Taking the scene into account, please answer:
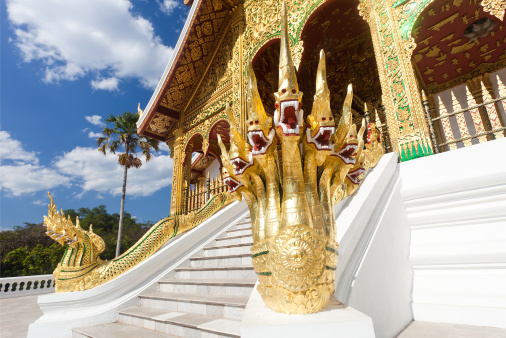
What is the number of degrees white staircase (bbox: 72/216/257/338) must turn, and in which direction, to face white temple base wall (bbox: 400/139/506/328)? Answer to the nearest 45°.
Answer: approximately 90° to its left

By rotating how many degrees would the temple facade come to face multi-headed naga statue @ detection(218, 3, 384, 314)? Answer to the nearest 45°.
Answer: approximately 45° to its left

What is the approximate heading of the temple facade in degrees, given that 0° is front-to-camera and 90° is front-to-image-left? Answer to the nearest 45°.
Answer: approximately 45°

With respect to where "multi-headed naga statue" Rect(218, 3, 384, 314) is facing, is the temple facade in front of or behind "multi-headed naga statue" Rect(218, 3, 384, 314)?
behind

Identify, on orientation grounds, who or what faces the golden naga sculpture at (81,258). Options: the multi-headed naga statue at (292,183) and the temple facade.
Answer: the temple facade

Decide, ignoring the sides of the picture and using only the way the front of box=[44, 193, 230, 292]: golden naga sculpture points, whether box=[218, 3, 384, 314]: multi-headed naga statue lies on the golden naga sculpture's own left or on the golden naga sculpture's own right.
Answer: on the golden naga sculpture's own left
